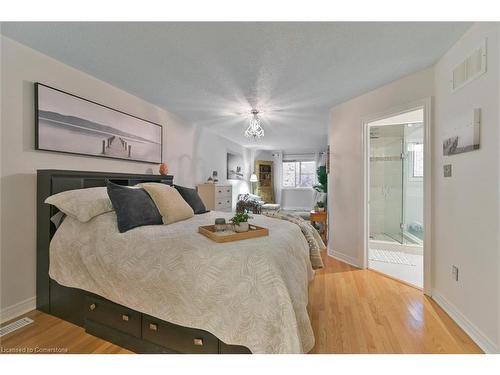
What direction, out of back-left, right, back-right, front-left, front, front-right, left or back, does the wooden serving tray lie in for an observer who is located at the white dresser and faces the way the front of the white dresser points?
front-right

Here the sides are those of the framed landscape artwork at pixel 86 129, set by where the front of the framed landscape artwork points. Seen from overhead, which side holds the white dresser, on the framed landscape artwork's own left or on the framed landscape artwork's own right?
on the framed landscape artwork's own left

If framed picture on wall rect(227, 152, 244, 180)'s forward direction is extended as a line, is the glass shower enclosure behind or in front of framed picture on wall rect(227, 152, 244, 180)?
in front

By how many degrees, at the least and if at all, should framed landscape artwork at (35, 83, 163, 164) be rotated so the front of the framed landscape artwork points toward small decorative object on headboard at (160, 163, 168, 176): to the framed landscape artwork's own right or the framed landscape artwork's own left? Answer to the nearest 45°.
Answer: approximately 90° to the framed landscape artwork's own left

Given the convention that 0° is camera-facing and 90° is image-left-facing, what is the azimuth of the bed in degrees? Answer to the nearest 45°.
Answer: approximately 315°

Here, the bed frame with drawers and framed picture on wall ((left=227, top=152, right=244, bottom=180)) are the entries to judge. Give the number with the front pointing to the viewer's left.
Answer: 0

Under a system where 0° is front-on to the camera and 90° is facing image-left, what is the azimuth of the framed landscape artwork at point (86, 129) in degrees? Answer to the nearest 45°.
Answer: approximately 315°

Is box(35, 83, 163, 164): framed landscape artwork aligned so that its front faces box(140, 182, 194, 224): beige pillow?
yes

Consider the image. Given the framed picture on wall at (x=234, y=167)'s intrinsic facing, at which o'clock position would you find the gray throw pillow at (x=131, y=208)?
The gray throw pillow is roughly at 2 o'clock from the framed picture on wall.

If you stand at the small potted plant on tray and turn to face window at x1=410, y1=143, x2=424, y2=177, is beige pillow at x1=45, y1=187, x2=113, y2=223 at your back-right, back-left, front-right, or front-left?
back-left

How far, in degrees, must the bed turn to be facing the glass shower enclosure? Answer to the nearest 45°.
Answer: approximately 45° to its left
